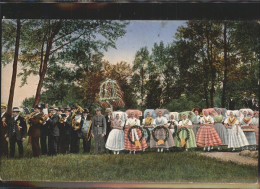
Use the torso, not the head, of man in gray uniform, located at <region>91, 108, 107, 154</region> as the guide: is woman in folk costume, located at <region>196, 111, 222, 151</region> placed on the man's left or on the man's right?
on the man's left

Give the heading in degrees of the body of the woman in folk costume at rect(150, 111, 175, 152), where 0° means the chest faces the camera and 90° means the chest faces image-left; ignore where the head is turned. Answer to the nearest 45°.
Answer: approximately 0°

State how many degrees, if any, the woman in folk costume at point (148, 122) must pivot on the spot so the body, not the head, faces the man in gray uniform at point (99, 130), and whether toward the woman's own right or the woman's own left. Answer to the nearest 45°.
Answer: approximately 90° to the woman's own right

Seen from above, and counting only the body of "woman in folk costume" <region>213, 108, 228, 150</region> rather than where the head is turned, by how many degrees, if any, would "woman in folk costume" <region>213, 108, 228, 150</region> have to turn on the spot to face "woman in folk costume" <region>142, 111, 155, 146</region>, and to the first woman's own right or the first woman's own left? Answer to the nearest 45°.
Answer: approximately 90° to the first woman's own right

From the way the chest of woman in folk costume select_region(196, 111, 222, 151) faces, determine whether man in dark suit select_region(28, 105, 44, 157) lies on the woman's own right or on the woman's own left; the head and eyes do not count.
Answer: on the woman's own right

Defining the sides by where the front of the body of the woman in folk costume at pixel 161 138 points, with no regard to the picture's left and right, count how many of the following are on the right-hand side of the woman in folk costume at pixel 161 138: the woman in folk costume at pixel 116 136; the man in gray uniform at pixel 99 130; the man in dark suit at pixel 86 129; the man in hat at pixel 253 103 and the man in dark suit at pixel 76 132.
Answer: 4
